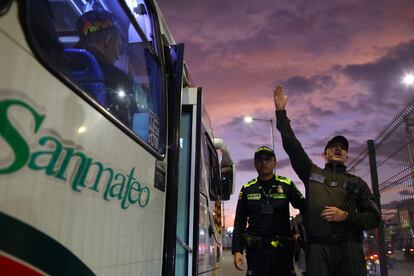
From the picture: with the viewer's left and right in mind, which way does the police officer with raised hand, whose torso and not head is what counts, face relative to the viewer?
facing the viewer

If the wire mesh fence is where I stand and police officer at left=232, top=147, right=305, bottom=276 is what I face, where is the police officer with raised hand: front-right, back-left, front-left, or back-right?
front-left

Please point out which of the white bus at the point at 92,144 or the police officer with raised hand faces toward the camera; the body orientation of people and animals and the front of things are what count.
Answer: the police officer with raised hand

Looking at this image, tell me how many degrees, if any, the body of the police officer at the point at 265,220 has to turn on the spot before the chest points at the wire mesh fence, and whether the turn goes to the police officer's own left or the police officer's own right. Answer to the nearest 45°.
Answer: approximately 135° to the police officer's own left

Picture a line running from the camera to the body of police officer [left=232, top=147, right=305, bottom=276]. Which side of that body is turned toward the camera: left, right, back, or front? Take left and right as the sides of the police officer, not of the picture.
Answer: front

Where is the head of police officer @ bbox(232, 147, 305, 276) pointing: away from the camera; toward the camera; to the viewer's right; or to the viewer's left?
toward the camera
